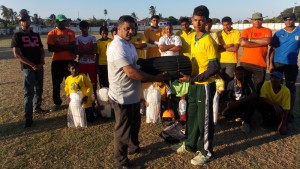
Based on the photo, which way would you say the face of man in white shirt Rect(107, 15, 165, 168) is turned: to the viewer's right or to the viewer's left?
to the viewer's right

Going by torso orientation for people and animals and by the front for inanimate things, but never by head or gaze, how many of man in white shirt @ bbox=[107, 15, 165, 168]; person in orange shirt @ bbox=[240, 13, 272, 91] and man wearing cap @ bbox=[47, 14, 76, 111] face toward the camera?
2

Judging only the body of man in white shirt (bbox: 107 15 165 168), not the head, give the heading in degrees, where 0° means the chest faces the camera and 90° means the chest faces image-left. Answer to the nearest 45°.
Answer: approximately 270°

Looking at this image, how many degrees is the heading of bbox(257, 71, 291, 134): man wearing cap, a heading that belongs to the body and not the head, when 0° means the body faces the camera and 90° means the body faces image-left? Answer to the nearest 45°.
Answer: approximately 0°

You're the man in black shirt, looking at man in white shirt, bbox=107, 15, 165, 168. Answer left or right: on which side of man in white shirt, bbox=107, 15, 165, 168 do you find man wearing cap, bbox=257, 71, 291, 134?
left

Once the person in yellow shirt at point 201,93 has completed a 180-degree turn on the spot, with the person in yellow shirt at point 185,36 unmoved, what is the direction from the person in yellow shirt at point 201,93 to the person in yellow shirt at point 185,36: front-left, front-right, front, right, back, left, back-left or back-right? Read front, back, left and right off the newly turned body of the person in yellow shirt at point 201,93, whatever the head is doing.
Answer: front-left

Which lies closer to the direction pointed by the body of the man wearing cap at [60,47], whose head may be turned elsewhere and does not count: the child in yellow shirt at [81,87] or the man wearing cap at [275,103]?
the child in yellow shirt

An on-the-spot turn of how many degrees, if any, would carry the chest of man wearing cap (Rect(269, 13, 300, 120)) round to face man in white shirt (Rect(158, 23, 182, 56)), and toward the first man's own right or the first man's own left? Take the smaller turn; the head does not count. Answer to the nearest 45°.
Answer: approximately 90° to the first man's own right
